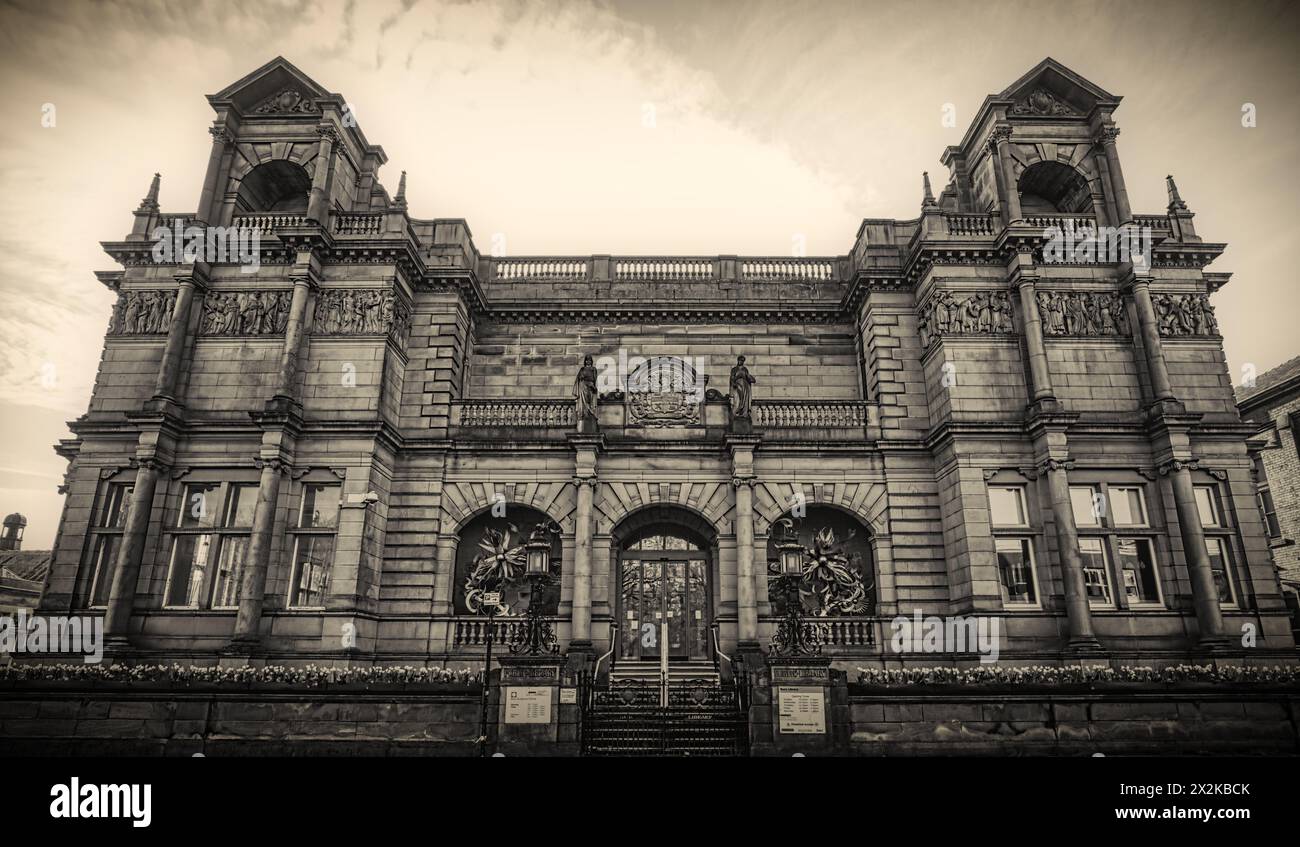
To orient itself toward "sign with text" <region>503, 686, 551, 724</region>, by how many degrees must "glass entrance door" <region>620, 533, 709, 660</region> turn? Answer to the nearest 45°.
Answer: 0° — it already faces it

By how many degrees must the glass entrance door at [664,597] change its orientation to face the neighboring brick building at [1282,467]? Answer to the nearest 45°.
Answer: approximately 90° to its left

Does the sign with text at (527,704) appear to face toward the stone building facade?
no

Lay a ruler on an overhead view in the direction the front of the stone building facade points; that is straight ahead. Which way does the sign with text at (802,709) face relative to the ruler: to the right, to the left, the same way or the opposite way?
the same way

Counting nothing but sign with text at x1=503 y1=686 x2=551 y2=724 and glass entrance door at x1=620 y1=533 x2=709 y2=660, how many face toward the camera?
2

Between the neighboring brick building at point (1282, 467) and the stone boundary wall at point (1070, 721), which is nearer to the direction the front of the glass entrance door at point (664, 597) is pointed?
the stone boundary wall

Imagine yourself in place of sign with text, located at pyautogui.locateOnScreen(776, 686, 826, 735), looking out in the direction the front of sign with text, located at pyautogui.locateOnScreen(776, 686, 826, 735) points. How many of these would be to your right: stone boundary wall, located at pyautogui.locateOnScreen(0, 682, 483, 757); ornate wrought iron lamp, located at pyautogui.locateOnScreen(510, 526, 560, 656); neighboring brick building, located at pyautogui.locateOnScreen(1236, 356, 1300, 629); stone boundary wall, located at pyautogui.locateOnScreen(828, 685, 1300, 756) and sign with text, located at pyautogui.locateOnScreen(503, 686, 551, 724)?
3

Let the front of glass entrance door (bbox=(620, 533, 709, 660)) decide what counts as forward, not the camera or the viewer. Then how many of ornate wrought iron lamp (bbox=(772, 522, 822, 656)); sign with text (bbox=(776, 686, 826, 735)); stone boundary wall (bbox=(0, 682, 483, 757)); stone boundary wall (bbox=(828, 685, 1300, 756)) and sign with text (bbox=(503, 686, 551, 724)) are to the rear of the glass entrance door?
0

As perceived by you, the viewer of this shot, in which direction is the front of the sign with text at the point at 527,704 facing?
facing the viewer

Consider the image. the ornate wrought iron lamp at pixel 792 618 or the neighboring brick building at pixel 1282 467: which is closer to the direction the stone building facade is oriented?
the ornate wrought iron lamp

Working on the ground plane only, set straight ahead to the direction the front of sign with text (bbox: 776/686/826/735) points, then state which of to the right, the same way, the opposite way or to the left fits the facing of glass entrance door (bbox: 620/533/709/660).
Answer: the same way

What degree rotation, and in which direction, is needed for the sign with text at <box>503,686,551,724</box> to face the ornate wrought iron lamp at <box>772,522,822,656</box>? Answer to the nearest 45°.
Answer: approximately 90° to its left

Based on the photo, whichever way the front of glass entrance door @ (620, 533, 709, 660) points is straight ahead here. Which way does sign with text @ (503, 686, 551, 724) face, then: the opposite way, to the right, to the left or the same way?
the same way

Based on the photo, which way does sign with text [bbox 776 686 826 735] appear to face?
toward the camera

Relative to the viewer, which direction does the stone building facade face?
toward the camera

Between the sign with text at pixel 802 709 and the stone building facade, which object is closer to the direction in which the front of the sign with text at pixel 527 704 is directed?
the sign with text

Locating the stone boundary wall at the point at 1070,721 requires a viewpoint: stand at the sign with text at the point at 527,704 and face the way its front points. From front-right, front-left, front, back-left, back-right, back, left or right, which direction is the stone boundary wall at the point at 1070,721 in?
left
